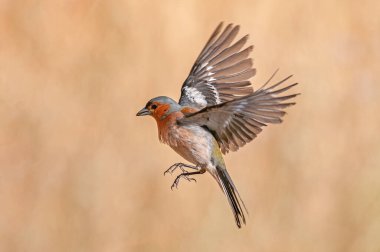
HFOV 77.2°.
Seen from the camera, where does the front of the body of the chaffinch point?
to the viewer's left
